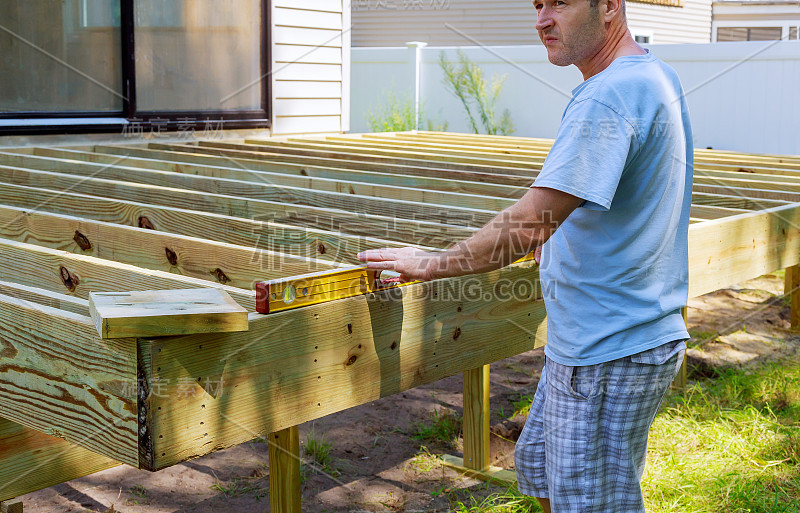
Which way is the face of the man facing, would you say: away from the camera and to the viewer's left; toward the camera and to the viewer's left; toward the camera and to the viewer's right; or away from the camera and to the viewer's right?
toward the camera and to the viewer's left

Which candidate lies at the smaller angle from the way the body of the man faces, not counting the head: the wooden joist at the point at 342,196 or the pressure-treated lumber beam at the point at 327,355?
the pressure-treated lumber beam

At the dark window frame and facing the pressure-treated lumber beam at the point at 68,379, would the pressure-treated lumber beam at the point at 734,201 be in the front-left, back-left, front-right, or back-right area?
front-left

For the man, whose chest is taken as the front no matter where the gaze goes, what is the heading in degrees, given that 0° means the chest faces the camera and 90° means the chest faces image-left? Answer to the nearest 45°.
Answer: approximately 90°

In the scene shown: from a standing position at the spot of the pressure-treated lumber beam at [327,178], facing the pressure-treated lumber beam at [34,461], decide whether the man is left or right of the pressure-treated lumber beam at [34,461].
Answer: left

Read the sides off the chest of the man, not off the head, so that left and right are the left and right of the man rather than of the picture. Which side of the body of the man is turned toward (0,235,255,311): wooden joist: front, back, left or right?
front
